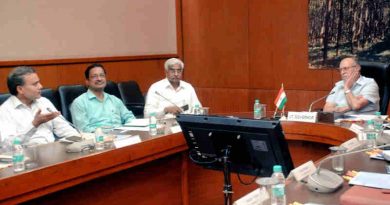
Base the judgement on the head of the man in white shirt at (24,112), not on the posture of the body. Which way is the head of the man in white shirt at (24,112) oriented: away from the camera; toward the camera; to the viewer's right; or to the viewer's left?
to the viewer's right

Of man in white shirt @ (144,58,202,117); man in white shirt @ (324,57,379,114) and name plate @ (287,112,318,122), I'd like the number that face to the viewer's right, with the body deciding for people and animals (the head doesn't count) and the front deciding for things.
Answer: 0

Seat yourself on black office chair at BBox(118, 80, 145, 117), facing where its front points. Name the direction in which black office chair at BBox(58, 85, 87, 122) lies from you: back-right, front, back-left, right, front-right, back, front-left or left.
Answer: right

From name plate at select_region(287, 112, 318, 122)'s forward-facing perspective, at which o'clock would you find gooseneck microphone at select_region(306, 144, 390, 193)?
The gooseneck microphone is roughly at 12 o'clock from the name plate.

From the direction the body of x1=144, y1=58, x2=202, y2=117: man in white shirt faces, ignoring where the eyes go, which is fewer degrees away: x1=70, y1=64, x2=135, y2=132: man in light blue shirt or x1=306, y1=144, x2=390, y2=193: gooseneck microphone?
the gooseneck microphone

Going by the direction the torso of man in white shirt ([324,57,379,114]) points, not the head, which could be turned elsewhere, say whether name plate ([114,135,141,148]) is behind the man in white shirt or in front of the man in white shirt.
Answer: in front

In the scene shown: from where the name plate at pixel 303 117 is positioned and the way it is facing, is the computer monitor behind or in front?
in front

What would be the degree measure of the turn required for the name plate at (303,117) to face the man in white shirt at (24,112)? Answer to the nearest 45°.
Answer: approximately 45° to its right

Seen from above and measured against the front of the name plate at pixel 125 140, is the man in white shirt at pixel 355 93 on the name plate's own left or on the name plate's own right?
on the name plate's own left

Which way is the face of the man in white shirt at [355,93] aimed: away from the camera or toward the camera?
toward the camera

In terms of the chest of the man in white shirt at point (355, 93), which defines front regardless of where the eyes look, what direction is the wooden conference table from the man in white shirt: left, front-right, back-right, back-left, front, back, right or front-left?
front

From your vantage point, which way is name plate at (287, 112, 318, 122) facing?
toward the camera
